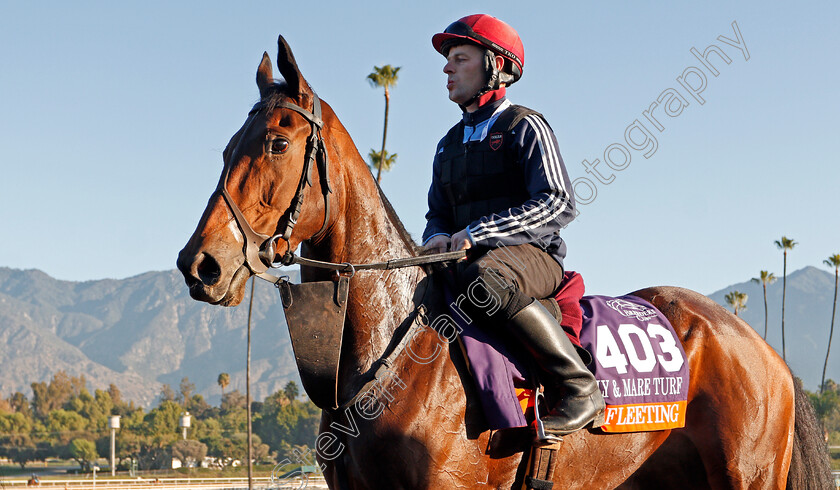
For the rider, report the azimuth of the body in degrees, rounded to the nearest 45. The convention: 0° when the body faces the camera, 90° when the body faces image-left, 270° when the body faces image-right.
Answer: approximately 45°
